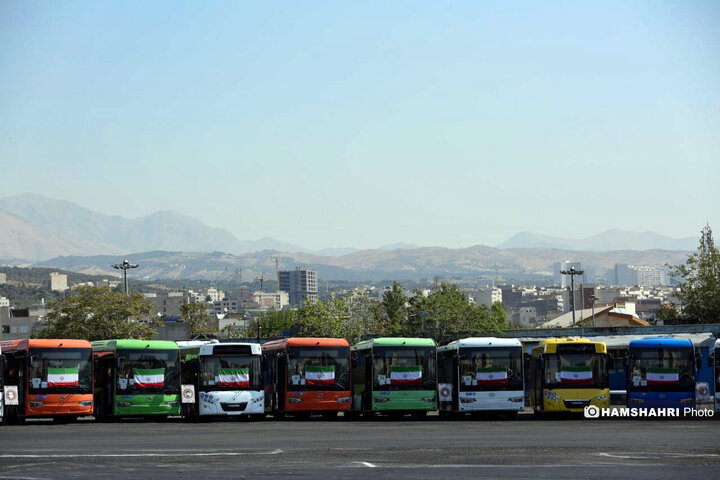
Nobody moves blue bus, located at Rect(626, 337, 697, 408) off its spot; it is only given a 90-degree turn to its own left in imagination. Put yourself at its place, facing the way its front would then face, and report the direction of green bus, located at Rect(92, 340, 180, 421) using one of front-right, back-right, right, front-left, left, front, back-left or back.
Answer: back

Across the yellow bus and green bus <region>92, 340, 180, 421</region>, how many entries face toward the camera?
2

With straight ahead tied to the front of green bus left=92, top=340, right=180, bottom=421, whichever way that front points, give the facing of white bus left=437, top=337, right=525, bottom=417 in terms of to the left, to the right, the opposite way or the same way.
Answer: the same way

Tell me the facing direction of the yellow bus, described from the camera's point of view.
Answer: facing the viewer

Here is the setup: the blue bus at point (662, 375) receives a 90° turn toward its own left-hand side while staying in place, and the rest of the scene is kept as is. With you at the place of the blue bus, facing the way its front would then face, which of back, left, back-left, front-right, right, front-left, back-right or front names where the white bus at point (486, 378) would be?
back

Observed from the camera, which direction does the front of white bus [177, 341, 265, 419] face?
facing the viewer

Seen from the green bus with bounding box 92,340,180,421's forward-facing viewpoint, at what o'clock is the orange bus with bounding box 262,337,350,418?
The orange bus is roughly at 9 o'clock from the green bus.

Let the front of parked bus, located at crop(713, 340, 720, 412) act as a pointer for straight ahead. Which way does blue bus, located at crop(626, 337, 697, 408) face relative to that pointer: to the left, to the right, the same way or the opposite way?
the same way

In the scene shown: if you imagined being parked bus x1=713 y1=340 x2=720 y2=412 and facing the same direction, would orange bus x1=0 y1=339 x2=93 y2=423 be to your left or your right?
on your right

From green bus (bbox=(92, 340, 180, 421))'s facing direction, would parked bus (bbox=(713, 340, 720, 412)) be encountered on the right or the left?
on its left

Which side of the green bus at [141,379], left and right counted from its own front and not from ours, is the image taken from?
front

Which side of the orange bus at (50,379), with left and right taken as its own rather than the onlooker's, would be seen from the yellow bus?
left

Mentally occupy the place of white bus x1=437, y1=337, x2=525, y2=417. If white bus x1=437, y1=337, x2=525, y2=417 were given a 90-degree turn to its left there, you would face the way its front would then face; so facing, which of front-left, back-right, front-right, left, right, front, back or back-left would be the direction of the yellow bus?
front

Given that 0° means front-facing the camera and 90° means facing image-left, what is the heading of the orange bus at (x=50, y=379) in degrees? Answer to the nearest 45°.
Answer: approximately 0°

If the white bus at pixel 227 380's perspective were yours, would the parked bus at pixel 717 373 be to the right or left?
on its left

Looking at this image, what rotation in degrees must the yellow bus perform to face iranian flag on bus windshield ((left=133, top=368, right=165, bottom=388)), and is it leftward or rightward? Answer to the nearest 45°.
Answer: approximately 90° to its right

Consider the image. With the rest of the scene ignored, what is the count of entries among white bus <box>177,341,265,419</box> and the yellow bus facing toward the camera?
2

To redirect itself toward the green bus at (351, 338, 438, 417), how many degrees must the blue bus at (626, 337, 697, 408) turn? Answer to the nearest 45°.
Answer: approximately 90° to its right
